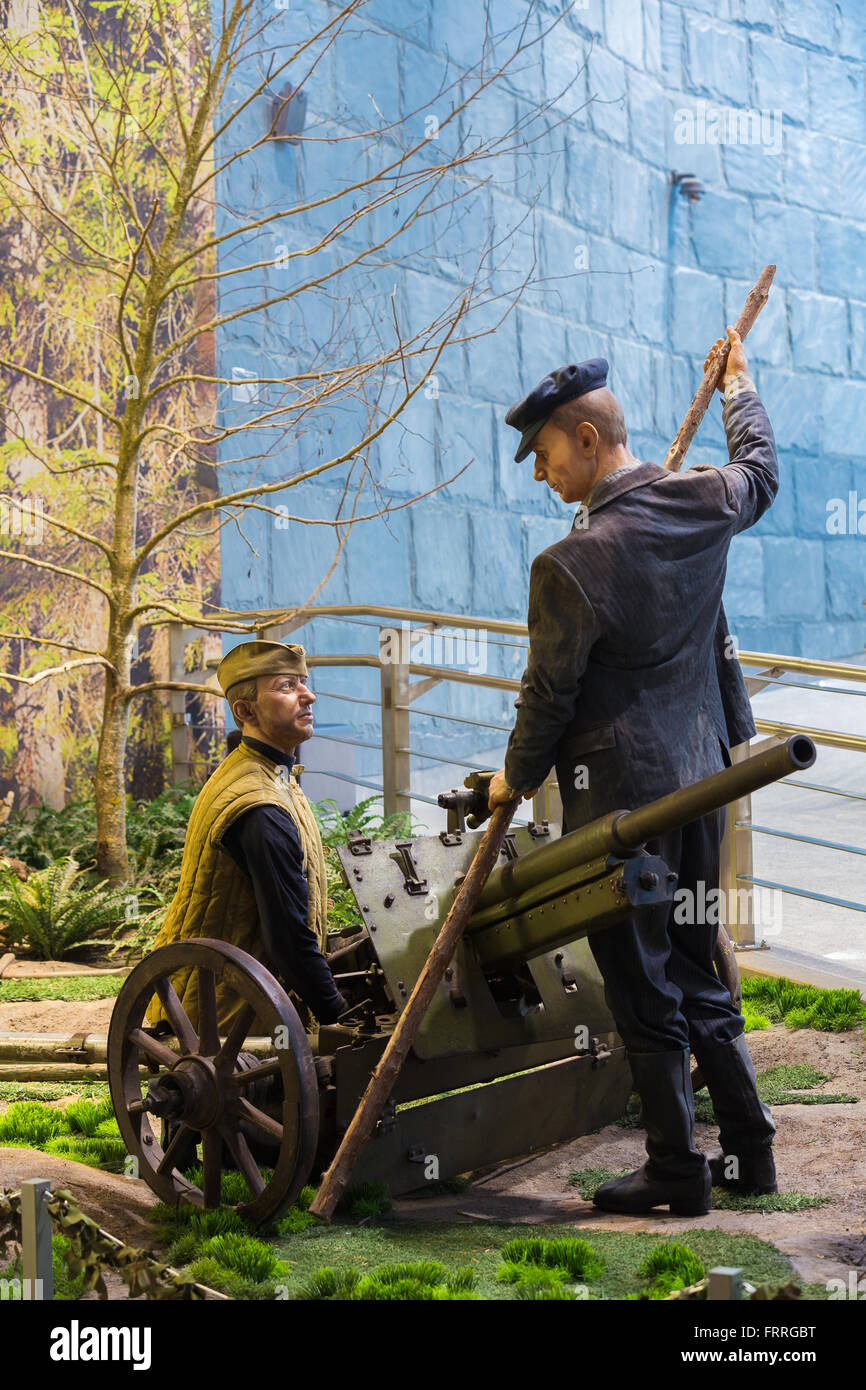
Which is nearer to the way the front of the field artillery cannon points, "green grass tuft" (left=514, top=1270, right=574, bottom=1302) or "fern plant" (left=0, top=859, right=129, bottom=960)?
the green grass tuft

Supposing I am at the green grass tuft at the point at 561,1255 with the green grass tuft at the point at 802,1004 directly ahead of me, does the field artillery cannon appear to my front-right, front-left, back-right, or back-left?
front-left

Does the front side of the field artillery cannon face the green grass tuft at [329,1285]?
no

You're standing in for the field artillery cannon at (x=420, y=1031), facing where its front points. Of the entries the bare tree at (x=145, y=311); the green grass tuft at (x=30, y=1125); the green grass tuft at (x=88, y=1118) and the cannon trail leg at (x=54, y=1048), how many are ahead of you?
0

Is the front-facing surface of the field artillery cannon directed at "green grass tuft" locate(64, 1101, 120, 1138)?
no

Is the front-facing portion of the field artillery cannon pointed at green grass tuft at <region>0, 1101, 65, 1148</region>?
no

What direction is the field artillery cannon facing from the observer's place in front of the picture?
facing the viewer and to the right of the viewer

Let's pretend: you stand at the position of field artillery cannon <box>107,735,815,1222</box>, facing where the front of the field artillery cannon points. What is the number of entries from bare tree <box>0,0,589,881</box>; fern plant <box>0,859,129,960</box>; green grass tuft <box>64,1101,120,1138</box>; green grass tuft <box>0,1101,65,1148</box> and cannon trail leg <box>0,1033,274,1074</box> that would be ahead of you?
0
